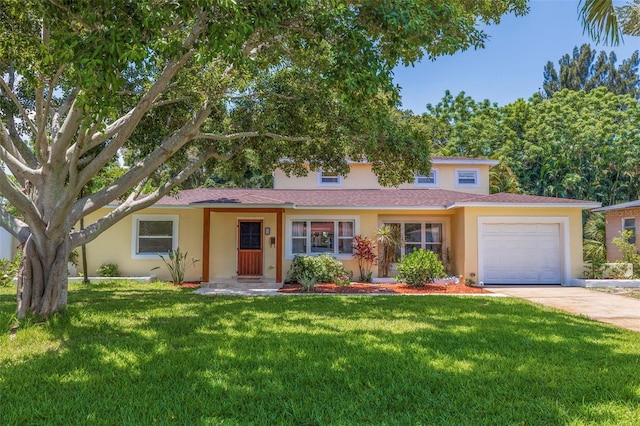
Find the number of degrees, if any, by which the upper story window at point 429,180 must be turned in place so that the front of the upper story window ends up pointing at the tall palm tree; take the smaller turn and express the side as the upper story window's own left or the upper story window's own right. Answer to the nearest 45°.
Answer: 0° — it already faces it

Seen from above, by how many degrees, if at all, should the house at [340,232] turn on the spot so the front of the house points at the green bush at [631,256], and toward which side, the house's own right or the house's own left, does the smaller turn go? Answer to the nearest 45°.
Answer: approximately 90° to the house's own left

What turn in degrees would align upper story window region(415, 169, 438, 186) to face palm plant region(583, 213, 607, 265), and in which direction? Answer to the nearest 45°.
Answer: approximately 90° to its left

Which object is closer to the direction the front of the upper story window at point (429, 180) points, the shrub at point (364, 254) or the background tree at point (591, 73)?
the shrub

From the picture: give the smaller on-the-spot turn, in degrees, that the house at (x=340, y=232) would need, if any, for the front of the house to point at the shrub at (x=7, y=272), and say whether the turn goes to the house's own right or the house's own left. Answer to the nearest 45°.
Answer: approximately 90° to the house's own right

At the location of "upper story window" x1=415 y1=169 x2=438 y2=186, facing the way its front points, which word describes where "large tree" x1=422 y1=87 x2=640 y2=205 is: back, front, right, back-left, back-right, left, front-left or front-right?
back-left

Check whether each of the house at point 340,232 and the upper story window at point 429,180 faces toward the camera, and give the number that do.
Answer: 2

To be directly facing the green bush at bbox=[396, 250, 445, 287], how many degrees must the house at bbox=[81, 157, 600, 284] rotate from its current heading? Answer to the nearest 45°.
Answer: approximately 45° to its left

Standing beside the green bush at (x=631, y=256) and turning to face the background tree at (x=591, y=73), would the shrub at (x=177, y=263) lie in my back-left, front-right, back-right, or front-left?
back-left

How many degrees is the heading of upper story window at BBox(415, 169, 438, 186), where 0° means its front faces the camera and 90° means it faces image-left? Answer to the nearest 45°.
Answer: approximately 0°

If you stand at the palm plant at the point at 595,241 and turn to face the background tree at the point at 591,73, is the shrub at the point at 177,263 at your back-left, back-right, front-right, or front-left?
back-left

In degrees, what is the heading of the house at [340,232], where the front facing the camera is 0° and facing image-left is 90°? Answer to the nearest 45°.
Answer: approximately 0°
